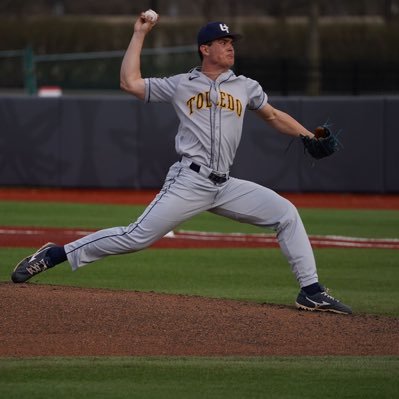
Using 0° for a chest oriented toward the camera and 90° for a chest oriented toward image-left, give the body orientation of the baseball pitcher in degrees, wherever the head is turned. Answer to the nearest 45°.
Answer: approximately 315°
